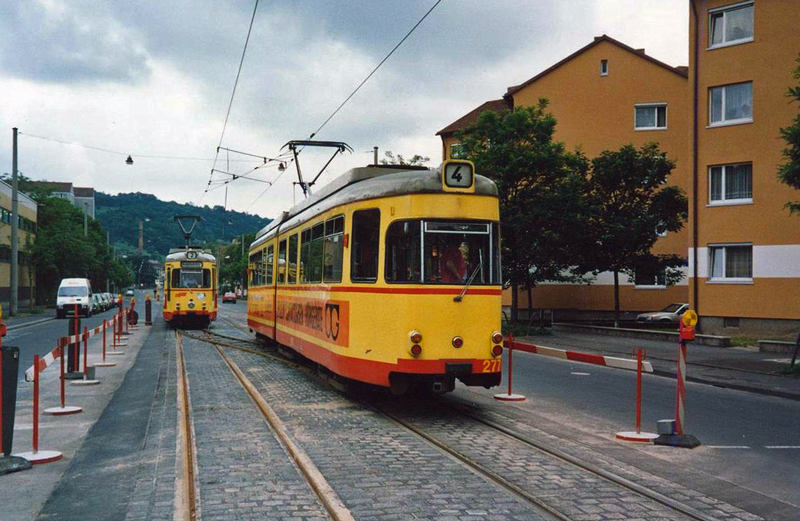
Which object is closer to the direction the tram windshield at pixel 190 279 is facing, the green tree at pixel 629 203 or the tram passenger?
the tram passenger

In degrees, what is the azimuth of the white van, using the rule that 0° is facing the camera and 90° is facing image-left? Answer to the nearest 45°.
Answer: approximately 0°

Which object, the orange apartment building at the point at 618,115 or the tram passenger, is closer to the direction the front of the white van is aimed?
the tram passenger

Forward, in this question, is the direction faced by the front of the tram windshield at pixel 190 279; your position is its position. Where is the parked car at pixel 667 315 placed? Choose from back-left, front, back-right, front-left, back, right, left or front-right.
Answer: left
